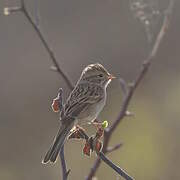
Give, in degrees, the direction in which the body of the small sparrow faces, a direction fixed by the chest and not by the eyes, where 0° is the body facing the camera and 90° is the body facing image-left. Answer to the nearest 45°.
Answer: approximately 270°
